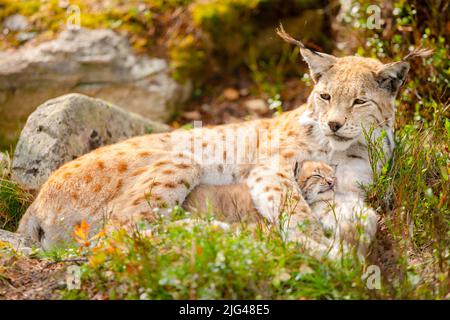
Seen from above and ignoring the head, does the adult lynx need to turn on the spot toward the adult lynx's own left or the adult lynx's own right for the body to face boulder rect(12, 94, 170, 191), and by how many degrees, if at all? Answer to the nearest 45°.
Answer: approximately 135° to the adult lynx's own left

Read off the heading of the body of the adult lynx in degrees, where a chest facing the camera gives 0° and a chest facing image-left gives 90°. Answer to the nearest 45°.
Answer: approximately 270°

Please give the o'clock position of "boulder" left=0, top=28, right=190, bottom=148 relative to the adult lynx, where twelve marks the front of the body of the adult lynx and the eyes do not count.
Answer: The boulder is roughly at 8 o'clock from the adult lynx.

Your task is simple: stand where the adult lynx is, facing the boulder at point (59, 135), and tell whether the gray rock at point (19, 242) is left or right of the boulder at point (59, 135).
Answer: left

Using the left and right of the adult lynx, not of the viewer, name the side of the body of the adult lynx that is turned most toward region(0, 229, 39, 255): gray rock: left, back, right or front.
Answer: back
